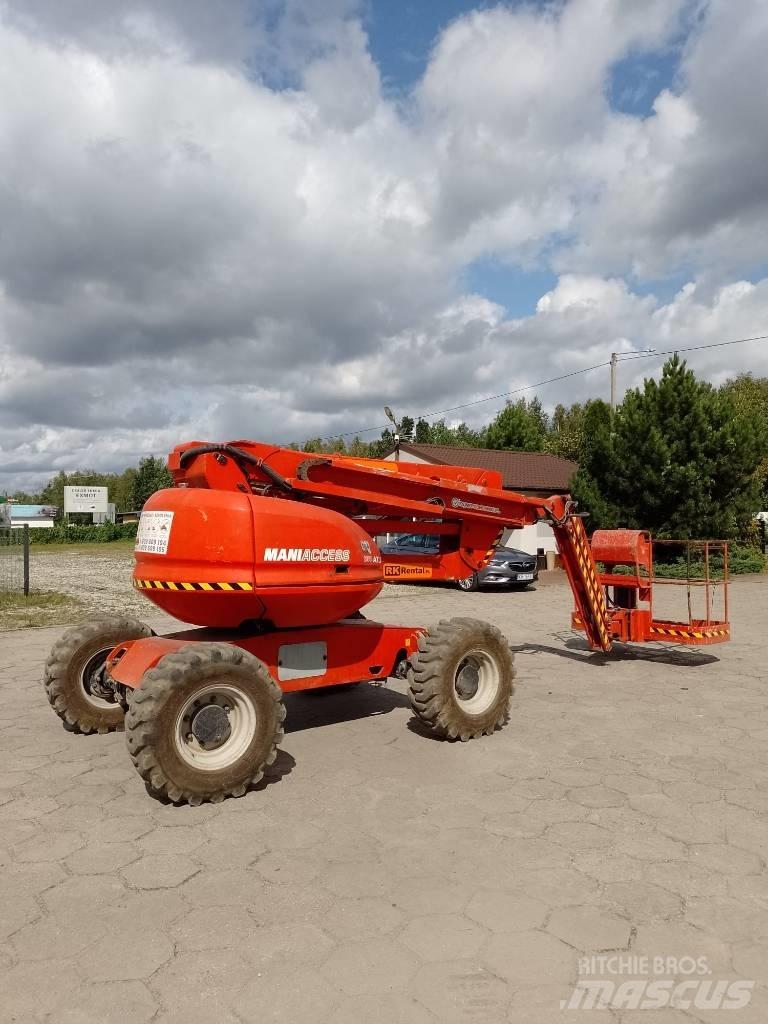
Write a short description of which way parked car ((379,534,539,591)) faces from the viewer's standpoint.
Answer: facing the viewer and to the right of the viewer

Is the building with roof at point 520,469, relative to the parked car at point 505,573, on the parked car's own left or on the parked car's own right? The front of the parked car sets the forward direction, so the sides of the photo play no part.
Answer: on the parked car's own left

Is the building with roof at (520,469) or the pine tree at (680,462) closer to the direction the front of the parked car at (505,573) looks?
the pine tree

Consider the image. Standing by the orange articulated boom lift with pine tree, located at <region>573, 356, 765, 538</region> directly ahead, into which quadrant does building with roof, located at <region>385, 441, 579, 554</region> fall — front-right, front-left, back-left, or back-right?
front-left

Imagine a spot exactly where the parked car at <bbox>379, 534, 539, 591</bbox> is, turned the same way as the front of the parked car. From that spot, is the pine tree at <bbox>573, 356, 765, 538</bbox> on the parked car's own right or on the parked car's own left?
on the parked car's own left

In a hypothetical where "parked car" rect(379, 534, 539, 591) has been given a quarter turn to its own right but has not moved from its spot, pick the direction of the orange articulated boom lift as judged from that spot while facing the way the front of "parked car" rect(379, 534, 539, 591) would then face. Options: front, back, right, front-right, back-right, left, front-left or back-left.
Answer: front-left
